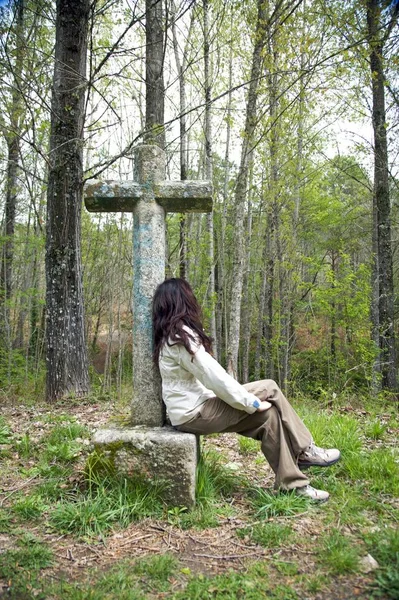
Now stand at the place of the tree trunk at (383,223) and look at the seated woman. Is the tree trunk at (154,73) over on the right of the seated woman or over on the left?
right

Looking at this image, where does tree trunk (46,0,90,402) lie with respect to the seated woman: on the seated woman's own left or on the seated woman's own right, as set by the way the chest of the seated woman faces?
on the seated woman's own left

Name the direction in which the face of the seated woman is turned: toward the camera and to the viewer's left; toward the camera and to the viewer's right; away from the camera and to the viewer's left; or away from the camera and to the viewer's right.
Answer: away from the camera and to the viewer's right

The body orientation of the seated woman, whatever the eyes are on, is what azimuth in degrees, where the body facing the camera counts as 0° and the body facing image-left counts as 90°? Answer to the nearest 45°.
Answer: approximately 270°

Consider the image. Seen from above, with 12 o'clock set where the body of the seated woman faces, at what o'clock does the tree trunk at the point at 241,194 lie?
The tree trunk is roughly at 9 o'clock from the seated woman.

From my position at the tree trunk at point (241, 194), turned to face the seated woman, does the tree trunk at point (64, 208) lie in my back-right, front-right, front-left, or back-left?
front-right

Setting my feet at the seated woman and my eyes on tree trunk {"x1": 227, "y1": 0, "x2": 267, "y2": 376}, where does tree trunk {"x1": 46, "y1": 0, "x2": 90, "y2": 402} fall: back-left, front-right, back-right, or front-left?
front-left

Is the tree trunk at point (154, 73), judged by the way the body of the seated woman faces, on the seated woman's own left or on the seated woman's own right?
on the seated woman's own left
